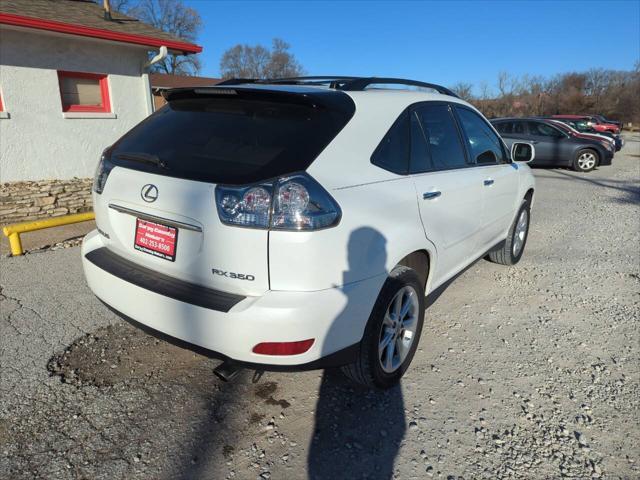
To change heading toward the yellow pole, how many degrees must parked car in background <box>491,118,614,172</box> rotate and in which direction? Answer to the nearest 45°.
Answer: approximately 90° to its right

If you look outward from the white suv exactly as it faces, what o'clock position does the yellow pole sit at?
The yellow pole is roughly at 9 o'clock from the white suv.

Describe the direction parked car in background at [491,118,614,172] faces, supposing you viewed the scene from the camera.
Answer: facing to the right of the viewer

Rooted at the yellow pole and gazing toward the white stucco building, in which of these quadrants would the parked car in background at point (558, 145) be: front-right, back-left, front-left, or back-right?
front-right

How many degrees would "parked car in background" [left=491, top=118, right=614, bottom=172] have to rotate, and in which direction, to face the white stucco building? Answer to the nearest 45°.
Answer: approximately 135° to its right

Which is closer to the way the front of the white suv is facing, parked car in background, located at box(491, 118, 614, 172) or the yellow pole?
the parked car in background

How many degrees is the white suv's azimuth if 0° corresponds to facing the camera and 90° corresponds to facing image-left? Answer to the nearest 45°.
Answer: approximately 225°

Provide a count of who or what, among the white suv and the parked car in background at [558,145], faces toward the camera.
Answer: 0

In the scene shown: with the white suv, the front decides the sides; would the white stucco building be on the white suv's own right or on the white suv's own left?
on the white suv's own left

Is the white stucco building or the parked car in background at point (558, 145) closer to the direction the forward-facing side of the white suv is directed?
the parked car in background

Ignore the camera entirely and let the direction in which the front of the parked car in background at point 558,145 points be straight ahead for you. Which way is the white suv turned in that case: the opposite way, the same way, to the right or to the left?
to the left

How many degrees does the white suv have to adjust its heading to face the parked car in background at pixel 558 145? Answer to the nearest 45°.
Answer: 0° — it already faces it

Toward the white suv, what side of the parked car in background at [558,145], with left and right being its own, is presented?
right
